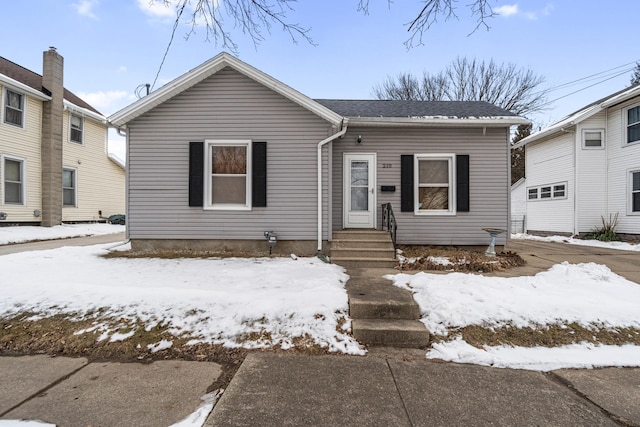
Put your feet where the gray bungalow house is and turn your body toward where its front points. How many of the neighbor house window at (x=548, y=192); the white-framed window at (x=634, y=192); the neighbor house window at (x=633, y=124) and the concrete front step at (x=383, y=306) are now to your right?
0

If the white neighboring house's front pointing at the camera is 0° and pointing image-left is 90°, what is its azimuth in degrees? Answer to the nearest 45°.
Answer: approximately 315°

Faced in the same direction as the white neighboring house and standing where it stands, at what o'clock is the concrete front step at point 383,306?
The concrete front step is roughly at 2 o'clock from the white neighboring house.

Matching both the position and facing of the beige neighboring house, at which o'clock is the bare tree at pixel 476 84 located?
The bare tree is roughly at 8 o'clock from the beige neighboring house.

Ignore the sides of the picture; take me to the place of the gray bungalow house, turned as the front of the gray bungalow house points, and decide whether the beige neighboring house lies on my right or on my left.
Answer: on my right

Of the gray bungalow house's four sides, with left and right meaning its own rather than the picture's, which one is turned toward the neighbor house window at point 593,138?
left

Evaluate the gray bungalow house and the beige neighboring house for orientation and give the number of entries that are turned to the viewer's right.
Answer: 0

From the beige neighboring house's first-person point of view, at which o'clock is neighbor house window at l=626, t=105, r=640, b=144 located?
The neighbor house window is roughly at 9 o'clock from the beige neighboring house.

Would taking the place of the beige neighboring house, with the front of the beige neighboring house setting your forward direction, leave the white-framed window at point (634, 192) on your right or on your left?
on your left

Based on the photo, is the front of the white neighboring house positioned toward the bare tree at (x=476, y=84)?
no

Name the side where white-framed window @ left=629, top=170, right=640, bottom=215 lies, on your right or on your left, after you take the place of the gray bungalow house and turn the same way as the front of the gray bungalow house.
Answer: on your left

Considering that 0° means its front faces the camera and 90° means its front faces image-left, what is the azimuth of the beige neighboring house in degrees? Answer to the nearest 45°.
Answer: approximately 45°

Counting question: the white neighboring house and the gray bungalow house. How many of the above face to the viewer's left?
0

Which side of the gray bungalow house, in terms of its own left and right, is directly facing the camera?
front

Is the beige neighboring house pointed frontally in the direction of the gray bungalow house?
no

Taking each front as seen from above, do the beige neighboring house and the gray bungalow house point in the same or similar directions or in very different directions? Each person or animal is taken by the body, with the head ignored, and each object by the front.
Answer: same or similar directions

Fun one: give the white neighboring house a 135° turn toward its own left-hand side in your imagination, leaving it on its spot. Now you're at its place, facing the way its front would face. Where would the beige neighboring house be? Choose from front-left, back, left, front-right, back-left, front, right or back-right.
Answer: back-left

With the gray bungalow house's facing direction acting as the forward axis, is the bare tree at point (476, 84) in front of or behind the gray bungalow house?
behind

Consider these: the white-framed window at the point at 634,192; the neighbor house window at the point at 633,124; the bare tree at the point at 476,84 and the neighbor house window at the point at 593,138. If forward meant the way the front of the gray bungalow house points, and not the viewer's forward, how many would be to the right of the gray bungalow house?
0
